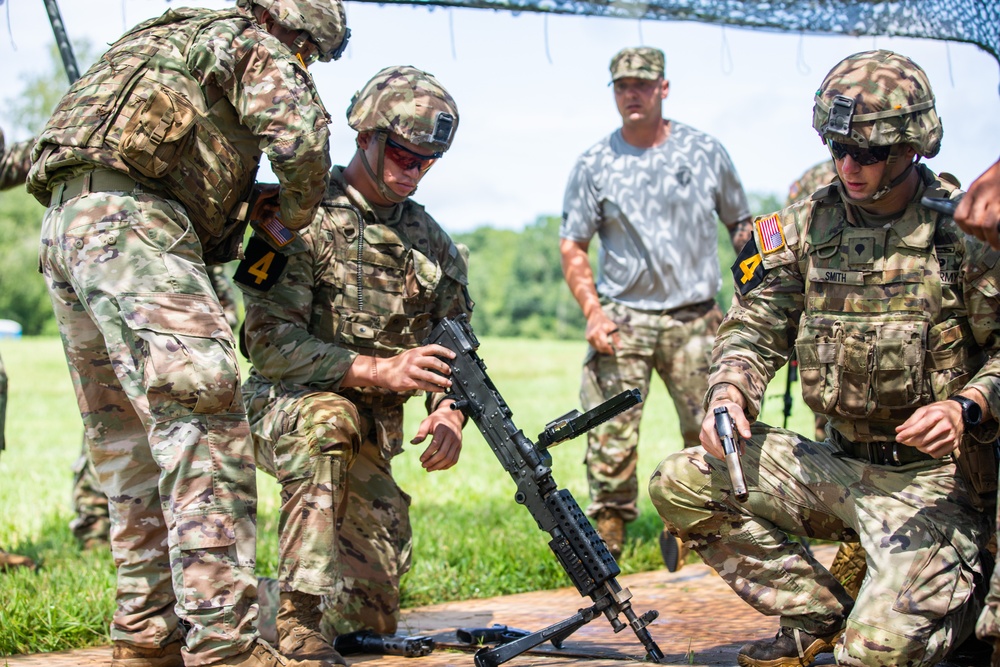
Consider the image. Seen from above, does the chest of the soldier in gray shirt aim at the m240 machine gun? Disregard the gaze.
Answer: yes

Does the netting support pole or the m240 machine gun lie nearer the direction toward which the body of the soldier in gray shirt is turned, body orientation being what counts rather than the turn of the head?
the m240 machine gun

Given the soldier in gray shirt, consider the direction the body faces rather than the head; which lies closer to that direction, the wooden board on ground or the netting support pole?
the wooden board on ground

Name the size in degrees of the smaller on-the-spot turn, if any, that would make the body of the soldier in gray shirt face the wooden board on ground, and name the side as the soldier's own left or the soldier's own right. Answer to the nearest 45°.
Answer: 0° — they already face it

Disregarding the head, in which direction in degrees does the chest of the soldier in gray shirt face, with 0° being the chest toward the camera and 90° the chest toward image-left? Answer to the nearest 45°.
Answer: approximately 0°

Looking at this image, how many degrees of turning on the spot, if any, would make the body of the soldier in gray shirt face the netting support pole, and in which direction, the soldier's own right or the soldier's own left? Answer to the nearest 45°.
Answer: approximately 45° to the soldier's own right
